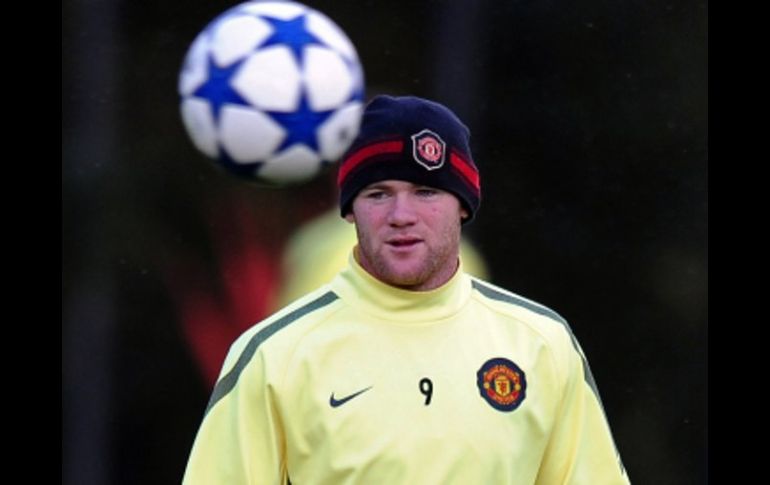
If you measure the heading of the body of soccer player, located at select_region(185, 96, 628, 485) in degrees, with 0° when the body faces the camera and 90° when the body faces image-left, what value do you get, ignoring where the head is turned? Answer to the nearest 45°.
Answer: approximately 0°
